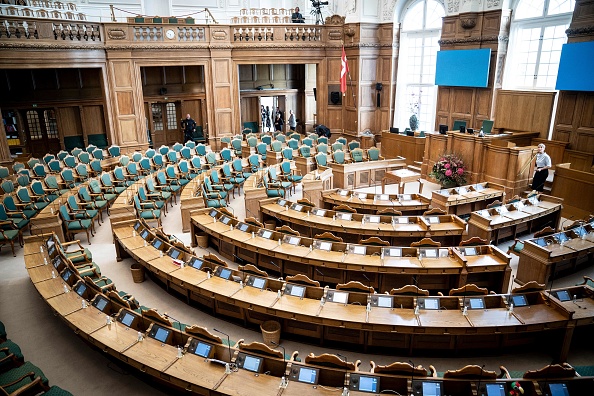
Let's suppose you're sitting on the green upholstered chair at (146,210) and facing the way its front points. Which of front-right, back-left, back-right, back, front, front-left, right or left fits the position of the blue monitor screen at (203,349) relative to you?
right

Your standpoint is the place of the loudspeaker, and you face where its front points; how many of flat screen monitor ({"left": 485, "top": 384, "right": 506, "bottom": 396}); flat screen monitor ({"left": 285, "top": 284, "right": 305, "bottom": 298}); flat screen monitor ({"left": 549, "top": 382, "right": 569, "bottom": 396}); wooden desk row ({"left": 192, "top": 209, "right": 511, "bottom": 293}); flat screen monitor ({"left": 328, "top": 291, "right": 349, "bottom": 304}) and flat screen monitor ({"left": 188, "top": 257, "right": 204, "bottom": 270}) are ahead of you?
6

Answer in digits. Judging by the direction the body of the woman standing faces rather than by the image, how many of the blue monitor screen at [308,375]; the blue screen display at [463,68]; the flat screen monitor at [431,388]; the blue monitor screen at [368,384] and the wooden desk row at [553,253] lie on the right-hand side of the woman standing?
1

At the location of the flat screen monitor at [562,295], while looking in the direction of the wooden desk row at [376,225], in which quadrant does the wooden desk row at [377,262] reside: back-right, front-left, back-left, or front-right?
front-left

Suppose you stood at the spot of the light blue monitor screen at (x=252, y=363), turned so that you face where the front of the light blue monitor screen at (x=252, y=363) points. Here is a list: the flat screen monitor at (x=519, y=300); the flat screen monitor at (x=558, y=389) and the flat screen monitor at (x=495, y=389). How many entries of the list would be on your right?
0

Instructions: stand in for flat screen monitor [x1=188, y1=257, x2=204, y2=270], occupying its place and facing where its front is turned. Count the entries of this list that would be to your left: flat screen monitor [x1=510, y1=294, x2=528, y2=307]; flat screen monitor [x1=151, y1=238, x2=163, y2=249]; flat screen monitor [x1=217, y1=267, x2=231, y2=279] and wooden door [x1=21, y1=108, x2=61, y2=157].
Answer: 2

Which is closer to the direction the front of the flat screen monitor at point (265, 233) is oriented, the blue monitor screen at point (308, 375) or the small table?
the blue monitor screen

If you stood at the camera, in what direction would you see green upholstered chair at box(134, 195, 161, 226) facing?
facing to the right of the viewer

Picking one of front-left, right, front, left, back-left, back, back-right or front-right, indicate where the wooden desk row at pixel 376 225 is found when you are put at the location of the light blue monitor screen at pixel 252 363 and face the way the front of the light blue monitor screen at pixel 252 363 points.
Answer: back

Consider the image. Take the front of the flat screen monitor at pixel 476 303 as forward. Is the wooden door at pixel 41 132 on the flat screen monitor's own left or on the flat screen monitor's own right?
on the flat screen monitor's own right

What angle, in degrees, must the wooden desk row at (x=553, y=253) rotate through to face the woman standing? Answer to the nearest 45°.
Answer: approximately 135° to its left

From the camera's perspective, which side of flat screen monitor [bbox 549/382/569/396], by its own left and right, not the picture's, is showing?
front

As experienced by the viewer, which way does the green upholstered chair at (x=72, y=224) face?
facing the viewer and to the right of the viewer

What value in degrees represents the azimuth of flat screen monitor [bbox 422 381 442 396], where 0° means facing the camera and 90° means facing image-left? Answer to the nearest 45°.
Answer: approximately 0°

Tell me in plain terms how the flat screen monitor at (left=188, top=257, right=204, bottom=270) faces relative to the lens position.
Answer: facing the viewer and to the left of the viewer

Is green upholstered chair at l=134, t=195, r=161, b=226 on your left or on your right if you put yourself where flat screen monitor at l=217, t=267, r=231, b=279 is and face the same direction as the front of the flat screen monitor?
on your right

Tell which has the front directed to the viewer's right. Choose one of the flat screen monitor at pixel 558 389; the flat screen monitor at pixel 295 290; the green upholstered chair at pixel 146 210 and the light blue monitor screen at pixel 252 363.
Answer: the green upholstered chair

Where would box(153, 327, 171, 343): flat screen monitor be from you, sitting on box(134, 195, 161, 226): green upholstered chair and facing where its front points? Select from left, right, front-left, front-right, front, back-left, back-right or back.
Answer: right

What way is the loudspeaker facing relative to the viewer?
toward the camera

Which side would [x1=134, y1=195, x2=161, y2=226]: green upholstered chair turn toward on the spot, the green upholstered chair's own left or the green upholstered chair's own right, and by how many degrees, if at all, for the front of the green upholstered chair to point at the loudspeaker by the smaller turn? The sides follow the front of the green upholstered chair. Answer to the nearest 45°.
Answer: approximately 45° to the green upholstered chair's own left

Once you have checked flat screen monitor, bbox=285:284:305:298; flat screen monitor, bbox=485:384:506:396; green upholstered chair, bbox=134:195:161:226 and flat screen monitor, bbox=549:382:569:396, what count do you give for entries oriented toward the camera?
3

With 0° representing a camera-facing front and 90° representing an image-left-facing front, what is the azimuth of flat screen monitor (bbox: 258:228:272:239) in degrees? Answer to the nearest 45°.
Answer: approximately 45°
